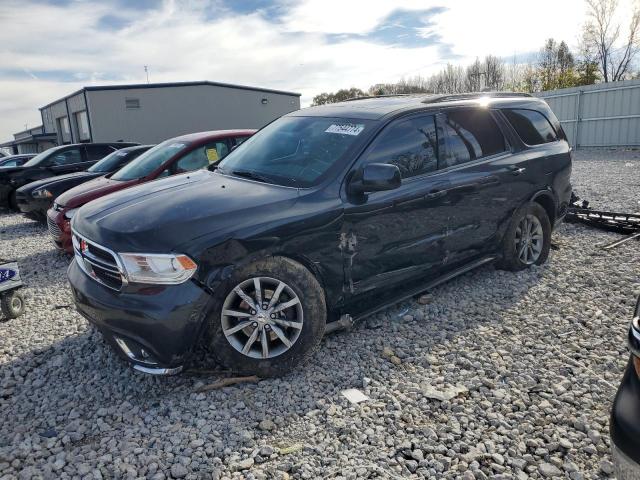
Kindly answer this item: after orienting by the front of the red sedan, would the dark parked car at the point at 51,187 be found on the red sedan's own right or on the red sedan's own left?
on the red sedan's own right

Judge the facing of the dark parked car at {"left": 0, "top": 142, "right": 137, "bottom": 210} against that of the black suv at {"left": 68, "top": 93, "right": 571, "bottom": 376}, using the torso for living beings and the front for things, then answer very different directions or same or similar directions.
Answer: same or similar directions

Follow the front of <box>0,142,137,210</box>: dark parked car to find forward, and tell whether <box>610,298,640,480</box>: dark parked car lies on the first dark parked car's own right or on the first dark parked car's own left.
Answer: on the first dark parked car's own left

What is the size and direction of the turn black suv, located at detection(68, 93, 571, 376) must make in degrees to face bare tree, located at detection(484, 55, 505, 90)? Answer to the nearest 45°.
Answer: approximately 135° to its right

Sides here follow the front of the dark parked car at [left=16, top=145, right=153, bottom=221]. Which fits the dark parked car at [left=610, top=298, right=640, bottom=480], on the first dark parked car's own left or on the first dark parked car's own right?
on the first dark parked car's own left

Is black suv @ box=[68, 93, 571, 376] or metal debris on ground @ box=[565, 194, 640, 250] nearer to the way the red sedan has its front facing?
the black suv

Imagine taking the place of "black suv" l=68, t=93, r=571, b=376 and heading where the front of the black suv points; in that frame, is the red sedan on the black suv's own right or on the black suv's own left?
on the black suv's own right

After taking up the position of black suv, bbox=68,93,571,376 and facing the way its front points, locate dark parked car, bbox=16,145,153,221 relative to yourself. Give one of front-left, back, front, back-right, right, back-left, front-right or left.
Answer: right

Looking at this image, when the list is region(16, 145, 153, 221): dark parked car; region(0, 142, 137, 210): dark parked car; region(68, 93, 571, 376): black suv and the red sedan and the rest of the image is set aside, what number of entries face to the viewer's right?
0

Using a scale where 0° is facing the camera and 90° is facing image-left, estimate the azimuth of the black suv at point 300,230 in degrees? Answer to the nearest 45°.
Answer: approximately 45°

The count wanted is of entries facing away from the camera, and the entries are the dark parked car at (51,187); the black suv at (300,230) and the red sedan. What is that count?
0

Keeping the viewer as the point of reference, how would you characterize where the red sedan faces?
facing the viewer and to the left of the viewer

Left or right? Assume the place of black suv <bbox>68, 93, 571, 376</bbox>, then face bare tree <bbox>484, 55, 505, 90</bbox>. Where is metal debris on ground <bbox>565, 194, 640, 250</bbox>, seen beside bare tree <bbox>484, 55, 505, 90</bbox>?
right

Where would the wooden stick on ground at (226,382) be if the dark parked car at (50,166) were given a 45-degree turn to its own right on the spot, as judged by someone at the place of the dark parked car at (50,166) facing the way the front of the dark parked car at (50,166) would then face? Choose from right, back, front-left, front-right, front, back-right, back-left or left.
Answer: left

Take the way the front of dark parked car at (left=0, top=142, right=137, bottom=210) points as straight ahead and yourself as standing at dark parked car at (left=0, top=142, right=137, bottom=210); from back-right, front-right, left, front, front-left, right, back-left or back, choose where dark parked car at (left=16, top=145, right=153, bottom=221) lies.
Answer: front-left

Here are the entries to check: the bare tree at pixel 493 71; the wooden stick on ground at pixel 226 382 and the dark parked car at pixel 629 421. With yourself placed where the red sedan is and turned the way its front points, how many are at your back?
1
